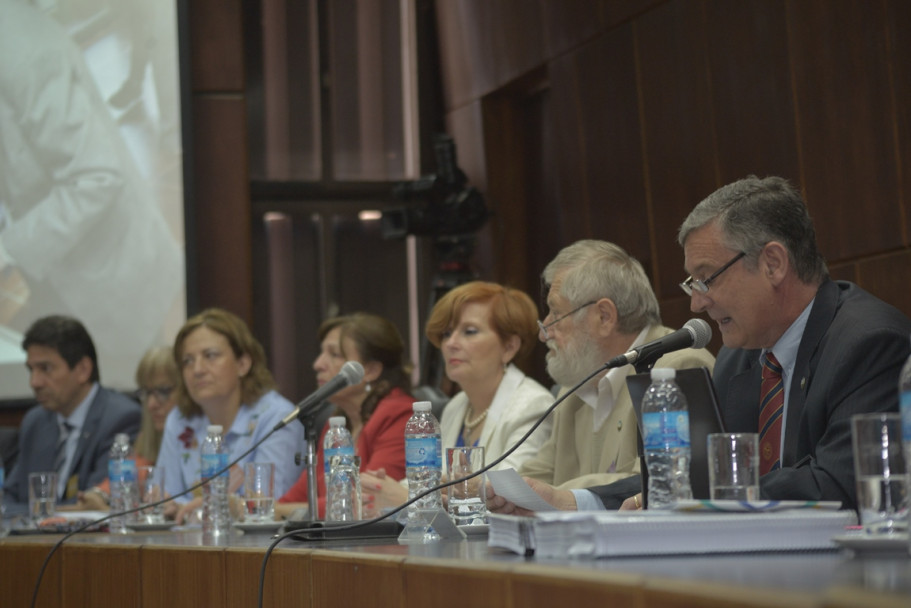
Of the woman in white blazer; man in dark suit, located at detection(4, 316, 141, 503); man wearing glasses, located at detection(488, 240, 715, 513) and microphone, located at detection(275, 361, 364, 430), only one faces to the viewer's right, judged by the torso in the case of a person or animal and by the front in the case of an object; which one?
the microphone

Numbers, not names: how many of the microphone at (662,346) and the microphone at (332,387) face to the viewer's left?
0

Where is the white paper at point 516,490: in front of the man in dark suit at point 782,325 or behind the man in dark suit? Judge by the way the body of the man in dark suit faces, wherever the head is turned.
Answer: in front

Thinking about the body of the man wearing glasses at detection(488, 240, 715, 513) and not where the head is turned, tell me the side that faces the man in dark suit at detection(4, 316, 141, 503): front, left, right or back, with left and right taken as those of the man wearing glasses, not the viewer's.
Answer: right

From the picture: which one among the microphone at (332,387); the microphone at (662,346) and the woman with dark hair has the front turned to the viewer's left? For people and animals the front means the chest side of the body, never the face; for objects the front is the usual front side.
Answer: the woman with dark hair

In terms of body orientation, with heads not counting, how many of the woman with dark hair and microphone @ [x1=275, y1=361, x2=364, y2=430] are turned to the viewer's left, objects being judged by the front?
1

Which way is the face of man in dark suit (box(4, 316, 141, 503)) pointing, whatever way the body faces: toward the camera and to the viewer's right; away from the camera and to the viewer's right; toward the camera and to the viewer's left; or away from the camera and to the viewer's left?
toward the camera and to the viewer's left

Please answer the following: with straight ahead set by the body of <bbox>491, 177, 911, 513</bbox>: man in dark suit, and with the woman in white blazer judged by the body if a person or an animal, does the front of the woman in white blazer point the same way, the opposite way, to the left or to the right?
the same way

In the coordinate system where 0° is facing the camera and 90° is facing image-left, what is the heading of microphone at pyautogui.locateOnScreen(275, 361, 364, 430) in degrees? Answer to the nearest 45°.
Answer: approximately 270°

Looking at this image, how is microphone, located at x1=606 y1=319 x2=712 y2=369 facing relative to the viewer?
to the viewer's right

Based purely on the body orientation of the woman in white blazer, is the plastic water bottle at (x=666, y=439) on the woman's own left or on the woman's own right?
on the woman's own left

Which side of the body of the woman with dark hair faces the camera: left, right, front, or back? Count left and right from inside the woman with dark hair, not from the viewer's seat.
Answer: left

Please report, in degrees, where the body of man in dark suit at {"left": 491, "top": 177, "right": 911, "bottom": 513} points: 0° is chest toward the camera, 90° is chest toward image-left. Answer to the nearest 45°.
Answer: approximately 45°

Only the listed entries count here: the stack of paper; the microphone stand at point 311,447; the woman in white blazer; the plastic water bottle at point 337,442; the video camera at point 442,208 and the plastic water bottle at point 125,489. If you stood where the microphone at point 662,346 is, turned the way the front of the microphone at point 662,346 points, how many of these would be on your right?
1

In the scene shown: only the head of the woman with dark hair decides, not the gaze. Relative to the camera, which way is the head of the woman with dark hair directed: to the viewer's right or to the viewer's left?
to the viewer's left

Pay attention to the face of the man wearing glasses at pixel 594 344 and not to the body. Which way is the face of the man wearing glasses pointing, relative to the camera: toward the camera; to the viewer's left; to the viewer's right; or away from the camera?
to the viewer's left
